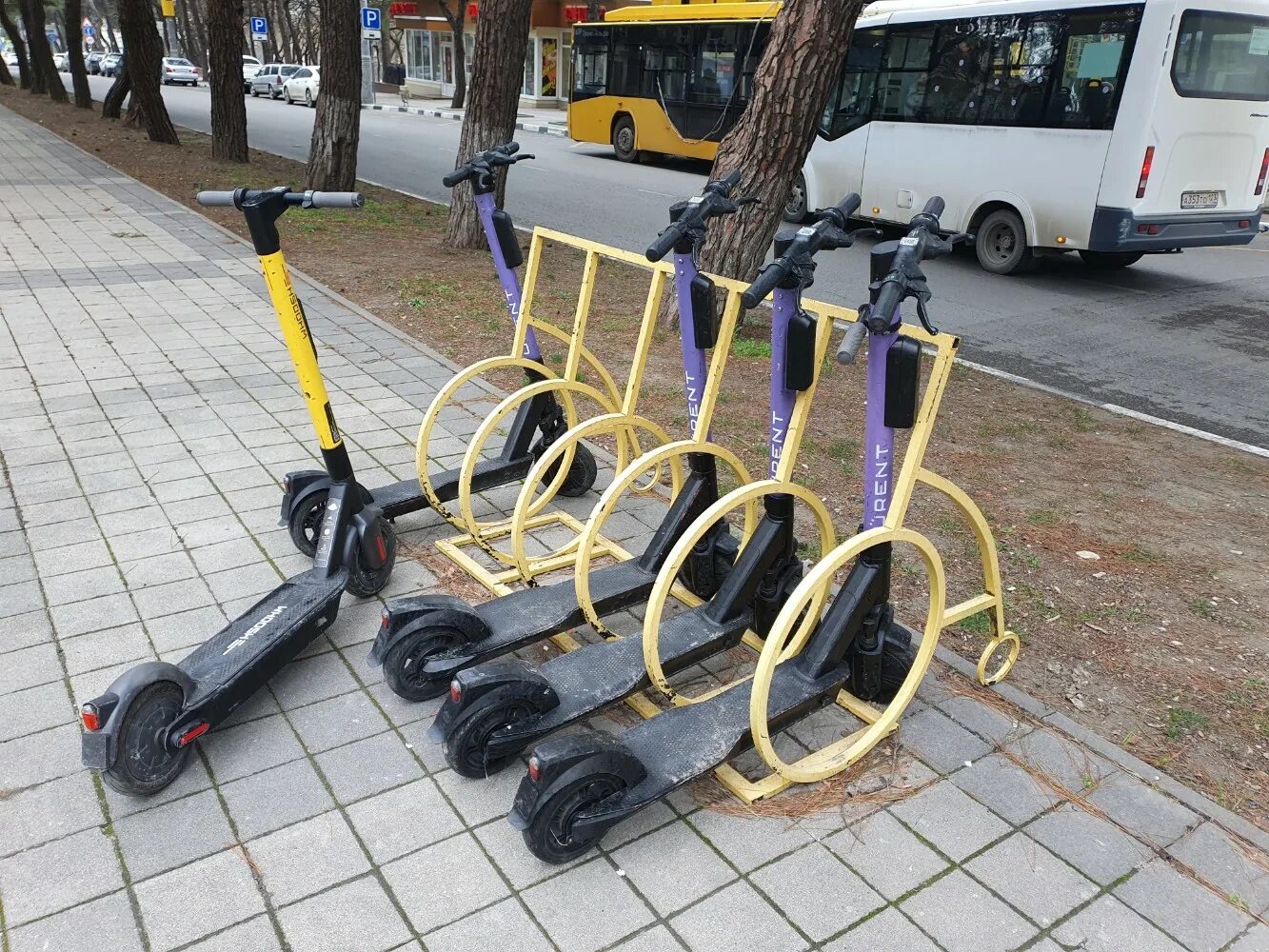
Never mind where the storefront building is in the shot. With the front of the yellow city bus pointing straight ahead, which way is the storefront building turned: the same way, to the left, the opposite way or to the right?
to the left

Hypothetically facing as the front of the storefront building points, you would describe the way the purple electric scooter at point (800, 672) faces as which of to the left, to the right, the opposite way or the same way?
the opposite way

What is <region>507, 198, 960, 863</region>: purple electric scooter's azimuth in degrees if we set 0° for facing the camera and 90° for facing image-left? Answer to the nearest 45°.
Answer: approximately 225°

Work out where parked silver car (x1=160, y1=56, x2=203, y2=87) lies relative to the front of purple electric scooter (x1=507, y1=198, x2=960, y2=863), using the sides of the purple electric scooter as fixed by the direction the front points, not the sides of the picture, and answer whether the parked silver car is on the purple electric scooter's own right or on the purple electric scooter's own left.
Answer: on the purple electric scooter's own left

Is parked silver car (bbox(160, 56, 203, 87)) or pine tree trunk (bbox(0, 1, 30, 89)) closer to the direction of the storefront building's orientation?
the pine tree trunk

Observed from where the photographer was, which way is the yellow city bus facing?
facing away from the viewer and to the left of the viewer

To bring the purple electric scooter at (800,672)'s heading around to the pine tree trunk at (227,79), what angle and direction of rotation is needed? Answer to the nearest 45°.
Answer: approximately 90° to its left

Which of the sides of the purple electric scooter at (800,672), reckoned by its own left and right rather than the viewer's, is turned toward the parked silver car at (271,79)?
left

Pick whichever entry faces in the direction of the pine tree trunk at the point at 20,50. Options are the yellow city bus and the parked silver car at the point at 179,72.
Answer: the yellow city bus
